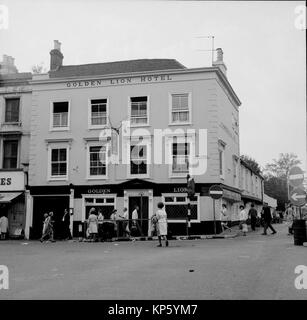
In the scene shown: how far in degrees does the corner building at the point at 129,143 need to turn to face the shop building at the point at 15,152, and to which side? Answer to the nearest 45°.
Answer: approximately 90° to its right

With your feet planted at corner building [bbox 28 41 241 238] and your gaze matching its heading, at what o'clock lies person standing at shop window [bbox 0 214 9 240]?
The person standing at shop window is roughly at 3 o'clock from the corner building.

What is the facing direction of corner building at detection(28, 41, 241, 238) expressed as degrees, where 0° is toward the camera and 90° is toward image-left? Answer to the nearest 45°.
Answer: approximately 0°
